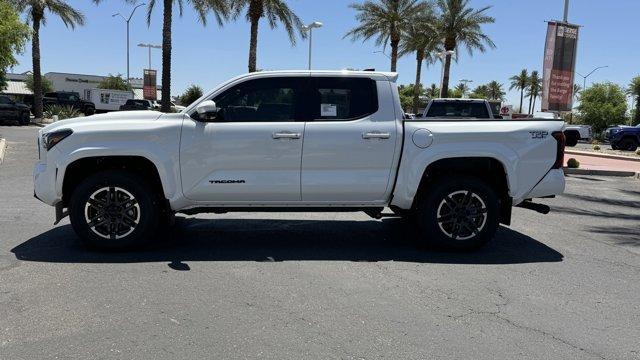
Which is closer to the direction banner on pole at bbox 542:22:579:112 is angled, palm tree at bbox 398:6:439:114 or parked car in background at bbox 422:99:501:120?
the parked car in background

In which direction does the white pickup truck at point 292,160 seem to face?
to the viewer's left

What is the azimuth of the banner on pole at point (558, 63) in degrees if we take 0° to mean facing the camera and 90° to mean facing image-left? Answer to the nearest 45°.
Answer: approximately 0°

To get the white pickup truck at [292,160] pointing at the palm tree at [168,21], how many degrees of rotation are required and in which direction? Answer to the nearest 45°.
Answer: approximately 90° to its right

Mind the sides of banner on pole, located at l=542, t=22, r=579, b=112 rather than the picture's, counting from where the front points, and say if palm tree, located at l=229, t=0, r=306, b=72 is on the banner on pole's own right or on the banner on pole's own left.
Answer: on the banner on pole's own right

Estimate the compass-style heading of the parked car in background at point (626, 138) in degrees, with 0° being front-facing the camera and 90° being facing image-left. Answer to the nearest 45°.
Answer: approximately 45°

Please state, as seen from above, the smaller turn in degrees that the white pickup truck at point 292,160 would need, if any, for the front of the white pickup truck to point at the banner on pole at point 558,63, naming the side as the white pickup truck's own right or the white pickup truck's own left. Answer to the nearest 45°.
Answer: approximately 135° to the white pickup truck's own right

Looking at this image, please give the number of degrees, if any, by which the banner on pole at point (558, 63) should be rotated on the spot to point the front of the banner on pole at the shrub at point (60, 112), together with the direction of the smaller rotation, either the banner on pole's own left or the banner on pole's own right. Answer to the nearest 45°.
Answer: approximately 90° to the banner on pole's own right

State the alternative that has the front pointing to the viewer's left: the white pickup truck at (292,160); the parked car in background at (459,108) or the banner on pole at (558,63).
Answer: the white pickup truck
